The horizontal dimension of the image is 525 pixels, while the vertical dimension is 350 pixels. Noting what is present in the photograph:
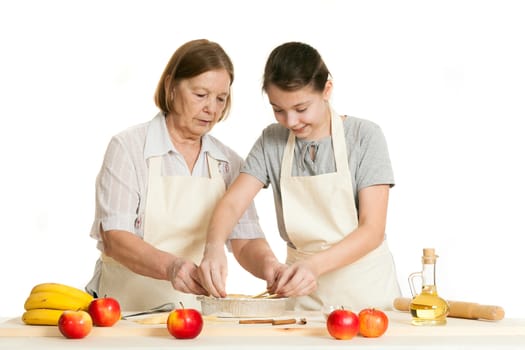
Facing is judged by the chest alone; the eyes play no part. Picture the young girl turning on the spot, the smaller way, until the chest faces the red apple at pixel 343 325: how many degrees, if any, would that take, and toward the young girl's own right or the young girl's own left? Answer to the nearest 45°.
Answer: approximately 45° to the young girl's own left

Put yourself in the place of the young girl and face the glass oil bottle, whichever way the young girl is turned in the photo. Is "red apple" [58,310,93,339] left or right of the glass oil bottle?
right

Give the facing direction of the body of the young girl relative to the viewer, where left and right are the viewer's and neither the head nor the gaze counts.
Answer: facing the viewer and to the left of the viewer

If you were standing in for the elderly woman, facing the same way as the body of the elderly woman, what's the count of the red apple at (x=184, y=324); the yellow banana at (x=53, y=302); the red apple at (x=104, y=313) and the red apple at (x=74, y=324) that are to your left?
0

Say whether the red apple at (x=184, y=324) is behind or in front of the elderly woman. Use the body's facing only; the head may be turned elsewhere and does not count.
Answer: in front

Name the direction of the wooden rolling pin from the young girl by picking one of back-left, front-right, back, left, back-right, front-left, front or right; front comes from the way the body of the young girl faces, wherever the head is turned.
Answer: left

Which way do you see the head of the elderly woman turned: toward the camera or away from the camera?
toward the camera

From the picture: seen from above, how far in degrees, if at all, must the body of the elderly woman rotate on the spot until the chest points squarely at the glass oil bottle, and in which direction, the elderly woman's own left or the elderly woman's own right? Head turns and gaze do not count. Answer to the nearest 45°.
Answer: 0° — they already face it

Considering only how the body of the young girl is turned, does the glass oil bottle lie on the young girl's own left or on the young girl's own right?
on the young girl's own left

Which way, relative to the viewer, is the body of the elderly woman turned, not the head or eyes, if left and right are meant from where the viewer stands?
facing the viewer and to the right of the viewer

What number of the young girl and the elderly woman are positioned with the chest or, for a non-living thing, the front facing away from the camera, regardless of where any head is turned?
0

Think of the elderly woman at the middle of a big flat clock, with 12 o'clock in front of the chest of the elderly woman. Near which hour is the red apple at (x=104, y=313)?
The red apple is roughly at 2 o'clock from the elderly woman.

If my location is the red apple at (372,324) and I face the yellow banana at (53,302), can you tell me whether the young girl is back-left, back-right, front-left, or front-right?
front-right

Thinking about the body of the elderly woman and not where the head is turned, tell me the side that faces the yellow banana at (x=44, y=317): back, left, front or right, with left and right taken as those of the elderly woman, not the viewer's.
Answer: right

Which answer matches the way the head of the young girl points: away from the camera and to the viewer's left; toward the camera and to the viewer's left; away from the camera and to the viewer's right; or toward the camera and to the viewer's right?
toward the camera and to the viewer's left
